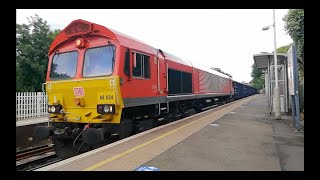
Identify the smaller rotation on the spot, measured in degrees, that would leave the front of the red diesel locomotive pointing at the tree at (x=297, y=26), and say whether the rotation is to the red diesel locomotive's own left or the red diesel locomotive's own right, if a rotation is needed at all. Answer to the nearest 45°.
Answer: approximately 180°

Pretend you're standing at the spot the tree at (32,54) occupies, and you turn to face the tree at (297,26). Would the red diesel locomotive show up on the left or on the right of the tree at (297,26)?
right

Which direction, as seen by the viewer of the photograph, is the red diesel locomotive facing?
facing the viewer and to the left of the viewer

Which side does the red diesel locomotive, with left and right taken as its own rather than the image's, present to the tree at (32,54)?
right

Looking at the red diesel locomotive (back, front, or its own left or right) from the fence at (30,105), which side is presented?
right
